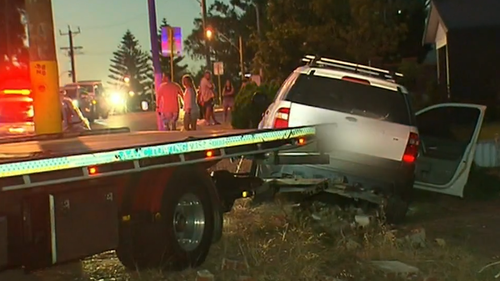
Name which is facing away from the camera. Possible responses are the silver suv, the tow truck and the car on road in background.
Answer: the silver suv

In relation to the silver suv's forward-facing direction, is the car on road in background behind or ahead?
ahead

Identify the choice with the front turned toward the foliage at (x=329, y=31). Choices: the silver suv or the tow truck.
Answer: the silver suv

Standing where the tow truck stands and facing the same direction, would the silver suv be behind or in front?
behind

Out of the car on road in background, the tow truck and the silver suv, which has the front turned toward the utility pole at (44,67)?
the car on road in background

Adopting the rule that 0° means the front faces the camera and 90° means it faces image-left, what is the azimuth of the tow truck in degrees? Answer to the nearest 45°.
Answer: approximately 45°

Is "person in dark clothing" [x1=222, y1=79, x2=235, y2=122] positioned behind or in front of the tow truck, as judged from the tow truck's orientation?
behind

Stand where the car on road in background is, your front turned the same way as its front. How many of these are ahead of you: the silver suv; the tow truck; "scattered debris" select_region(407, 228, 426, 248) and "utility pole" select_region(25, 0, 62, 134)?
4

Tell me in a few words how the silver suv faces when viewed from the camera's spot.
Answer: facing away from the viewer

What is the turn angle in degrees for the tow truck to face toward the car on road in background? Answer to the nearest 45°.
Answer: approximately 135° to its right

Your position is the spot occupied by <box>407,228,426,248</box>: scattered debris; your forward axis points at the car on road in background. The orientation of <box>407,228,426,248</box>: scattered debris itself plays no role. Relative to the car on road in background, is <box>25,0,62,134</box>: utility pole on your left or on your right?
left

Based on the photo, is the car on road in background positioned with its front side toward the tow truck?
yes

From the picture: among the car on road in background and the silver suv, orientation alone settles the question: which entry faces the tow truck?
the car on road in background

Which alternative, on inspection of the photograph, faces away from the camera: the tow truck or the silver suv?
the silver suv

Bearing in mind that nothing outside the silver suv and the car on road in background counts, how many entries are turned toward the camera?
1
